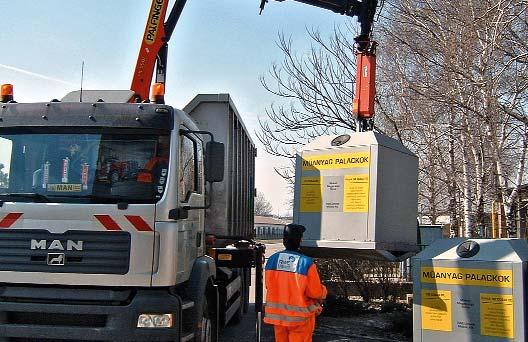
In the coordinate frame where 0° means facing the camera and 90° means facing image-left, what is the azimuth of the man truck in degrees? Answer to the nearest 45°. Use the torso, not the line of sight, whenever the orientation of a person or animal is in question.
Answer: approximately 0°

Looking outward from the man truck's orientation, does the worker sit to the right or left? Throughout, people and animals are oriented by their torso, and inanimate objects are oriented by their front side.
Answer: on its left
